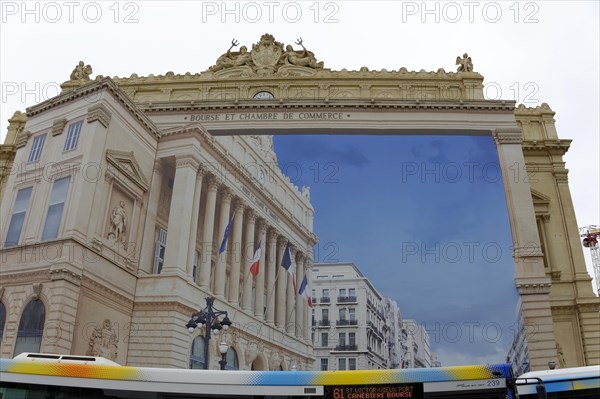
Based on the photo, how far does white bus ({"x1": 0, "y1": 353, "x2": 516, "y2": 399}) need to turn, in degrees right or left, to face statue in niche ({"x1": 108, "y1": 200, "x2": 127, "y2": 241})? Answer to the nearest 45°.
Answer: approximately 135° to its left

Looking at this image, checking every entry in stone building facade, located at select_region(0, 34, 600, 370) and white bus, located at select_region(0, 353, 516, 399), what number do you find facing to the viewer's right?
1

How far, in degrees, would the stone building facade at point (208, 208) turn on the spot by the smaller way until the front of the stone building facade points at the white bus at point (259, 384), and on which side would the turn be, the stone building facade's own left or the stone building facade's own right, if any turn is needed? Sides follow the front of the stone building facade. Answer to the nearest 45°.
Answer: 0° — it already faces it

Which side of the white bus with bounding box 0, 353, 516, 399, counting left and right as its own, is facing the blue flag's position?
left

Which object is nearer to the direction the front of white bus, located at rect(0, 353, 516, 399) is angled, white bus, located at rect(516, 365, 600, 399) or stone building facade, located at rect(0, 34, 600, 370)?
the white bus
